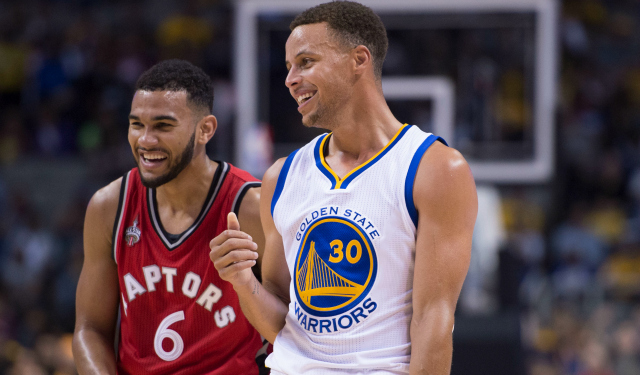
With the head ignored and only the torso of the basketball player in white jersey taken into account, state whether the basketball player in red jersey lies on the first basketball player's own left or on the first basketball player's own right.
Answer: on the first basketball player's own right

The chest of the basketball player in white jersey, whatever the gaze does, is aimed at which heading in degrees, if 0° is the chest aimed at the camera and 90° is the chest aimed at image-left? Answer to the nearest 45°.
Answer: approximately 45°
